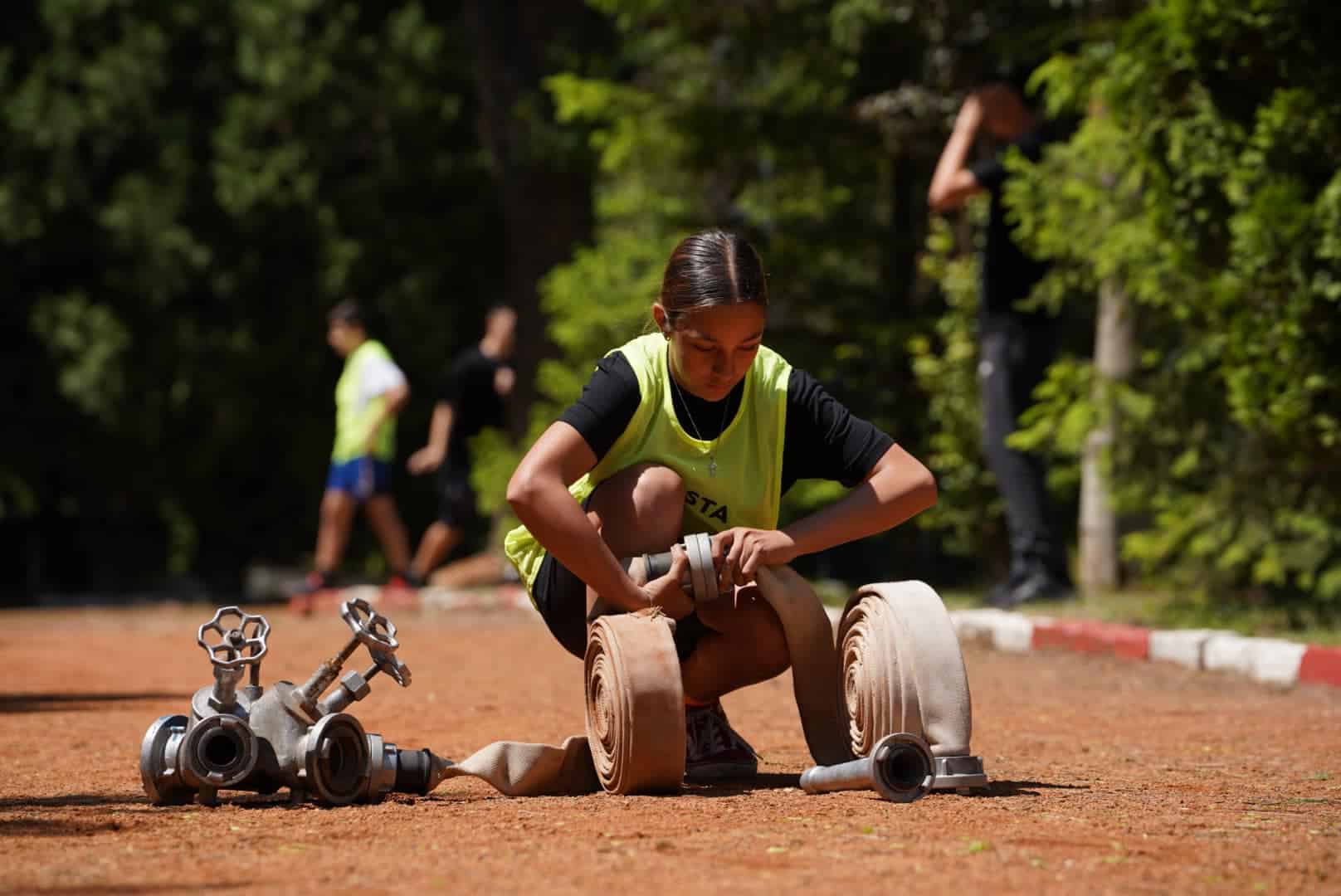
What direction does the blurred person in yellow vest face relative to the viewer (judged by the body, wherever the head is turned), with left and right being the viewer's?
facing to the left of the viewer

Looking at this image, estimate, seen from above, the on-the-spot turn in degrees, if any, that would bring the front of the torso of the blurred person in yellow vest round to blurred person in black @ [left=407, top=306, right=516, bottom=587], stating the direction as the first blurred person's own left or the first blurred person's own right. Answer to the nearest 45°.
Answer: approximately 135° to the first blurred person's own right

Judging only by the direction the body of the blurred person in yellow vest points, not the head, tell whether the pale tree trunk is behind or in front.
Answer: behind

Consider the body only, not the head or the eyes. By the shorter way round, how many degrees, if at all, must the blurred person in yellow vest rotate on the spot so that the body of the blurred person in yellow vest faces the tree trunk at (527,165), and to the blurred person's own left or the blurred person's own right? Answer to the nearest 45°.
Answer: approximately 135° to the blurred person's own right

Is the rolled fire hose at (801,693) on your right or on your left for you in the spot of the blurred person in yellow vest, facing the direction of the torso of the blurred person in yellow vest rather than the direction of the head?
on your left
